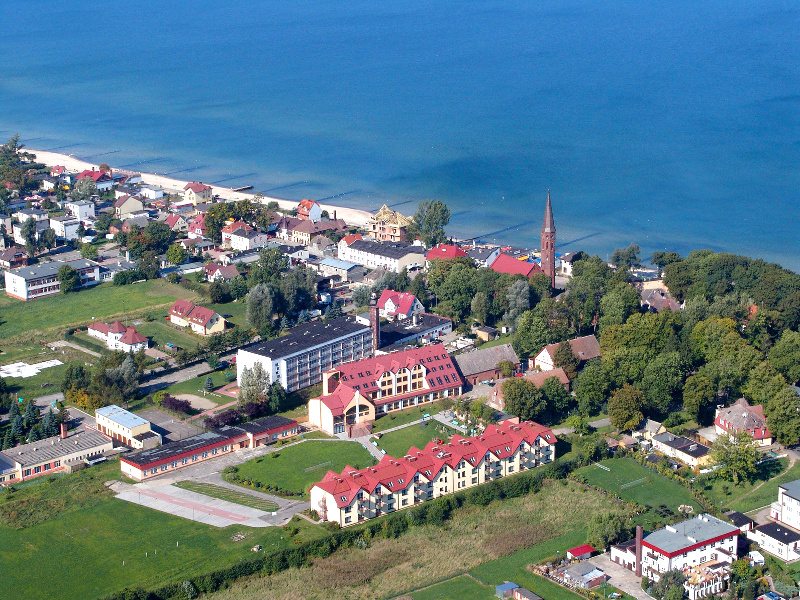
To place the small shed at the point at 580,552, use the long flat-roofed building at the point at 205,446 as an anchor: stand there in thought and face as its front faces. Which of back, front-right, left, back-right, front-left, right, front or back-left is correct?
front

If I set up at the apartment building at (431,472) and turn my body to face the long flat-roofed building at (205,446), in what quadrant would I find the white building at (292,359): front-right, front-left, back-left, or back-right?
front-right

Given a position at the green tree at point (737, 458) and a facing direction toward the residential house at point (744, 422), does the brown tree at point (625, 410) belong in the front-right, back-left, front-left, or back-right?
front-left

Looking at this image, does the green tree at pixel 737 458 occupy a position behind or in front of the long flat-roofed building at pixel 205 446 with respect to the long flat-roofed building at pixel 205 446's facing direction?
in front

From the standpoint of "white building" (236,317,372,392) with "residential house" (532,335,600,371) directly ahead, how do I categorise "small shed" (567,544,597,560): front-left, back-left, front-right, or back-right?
front-right

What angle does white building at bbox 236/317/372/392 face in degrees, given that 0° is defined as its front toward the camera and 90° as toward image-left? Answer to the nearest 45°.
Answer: approximately 315°

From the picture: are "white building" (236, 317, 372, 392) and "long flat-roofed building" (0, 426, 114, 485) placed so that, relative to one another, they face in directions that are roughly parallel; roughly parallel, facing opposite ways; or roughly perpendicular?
roughly parallel

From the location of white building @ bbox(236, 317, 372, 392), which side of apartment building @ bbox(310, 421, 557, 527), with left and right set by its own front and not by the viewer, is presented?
back

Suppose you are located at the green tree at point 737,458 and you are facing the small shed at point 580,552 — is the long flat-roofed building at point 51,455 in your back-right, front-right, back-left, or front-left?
front-right

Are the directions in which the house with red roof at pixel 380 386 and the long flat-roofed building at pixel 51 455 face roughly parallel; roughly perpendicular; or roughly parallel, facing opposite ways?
roughly parallel

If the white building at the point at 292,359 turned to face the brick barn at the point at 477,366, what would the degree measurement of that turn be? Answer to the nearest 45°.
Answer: approximately 45° to its left

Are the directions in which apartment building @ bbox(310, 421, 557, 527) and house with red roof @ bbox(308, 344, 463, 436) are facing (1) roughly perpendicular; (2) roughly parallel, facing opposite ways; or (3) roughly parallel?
roughly parallel

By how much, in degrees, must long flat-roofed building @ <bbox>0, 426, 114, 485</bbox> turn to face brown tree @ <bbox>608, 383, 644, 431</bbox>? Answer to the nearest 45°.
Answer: approximately 45° to its left

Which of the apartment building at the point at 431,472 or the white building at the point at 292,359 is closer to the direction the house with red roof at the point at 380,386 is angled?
the apartment building

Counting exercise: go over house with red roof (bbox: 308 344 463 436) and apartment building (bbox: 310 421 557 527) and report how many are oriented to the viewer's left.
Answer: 0

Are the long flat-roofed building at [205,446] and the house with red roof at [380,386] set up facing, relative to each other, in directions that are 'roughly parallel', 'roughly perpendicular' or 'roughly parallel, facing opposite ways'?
roughly parallel
